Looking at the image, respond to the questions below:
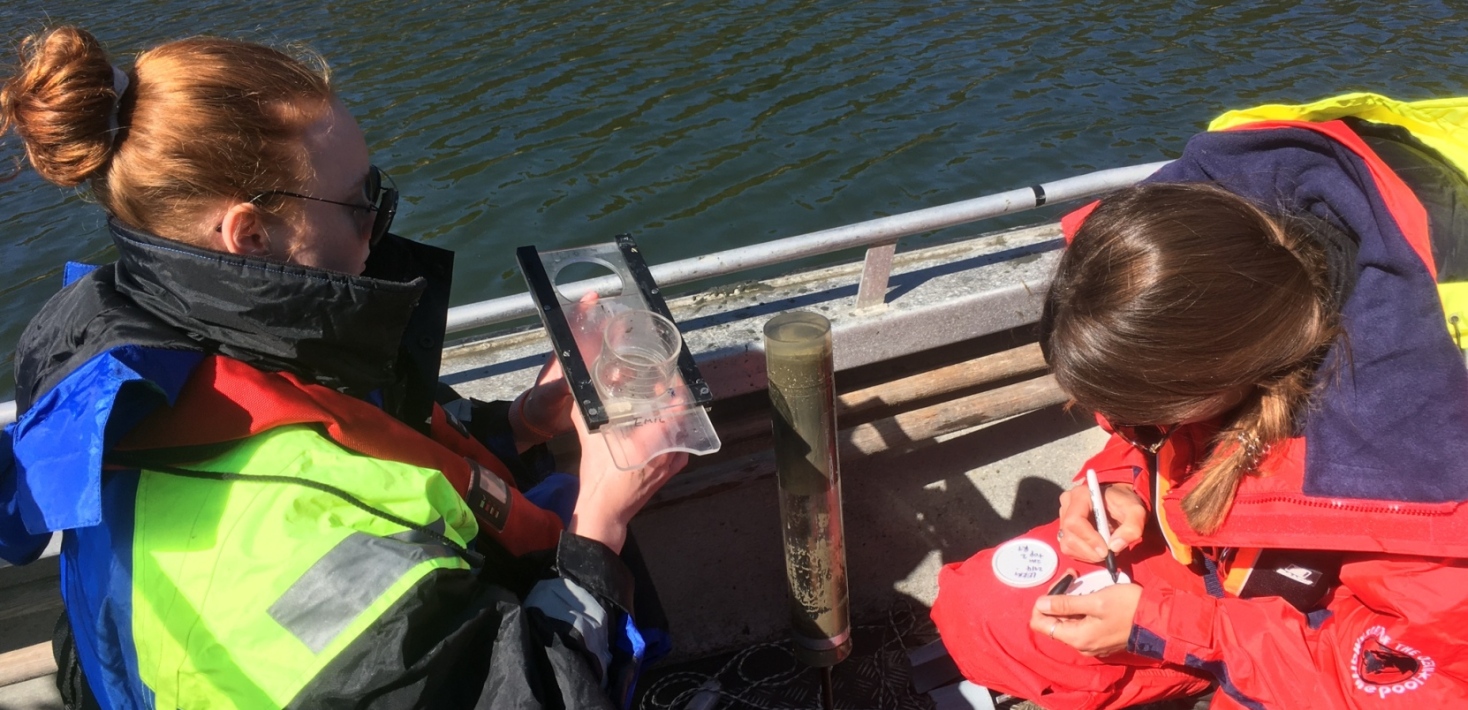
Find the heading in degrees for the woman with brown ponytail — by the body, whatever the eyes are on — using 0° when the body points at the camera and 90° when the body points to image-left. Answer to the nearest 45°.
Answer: approximately 45°

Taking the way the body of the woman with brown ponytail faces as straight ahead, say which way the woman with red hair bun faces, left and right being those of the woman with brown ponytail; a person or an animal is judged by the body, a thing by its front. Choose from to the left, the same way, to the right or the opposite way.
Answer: the opposite way

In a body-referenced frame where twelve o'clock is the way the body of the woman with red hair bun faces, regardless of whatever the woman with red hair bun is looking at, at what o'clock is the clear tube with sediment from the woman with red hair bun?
The clear tube with sediment is roughly at 12 o'clock from the woman with red hair bun.

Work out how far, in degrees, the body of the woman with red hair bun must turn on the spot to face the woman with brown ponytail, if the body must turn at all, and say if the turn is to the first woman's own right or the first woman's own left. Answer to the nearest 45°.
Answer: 0° — they already face them

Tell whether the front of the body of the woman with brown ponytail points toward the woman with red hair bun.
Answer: yes

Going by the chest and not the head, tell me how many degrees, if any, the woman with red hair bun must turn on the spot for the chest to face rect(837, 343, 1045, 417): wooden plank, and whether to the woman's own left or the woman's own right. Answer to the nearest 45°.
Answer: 0° — they already face it

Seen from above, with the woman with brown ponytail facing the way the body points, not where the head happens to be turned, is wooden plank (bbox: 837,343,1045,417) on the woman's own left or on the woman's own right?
on the woman's own right

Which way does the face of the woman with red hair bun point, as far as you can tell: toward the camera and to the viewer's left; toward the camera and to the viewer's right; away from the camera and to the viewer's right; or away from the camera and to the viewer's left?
away from the camera and to the viewer's right

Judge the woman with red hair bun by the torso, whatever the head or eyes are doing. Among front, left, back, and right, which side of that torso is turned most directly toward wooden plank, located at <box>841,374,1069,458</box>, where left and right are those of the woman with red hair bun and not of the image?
front

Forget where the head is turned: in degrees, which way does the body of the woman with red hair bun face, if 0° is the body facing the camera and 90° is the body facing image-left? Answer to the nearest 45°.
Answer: approximately 270°

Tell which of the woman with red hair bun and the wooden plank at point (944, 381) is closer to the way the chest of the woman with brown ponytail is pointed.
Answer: the woman with red hair bun
